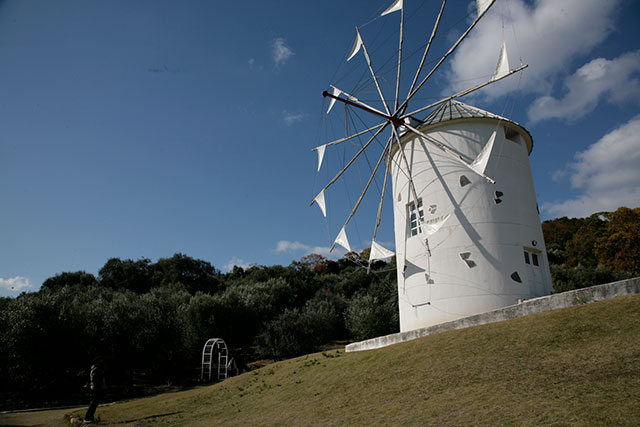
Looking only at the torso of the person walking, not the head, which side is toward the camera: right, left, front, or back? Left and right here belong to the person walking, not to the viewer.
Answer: right

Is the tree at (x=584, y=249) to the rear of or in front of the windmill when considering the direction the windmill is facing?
to the rear

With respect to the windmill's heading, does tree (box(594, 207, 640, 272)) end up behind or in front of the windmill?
behind

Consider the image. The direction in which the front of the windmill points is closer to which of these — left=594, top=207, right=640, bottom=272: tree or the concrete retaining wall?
the concrete retaining wall

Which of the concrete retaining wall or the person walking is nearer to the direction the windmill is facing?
the person walking

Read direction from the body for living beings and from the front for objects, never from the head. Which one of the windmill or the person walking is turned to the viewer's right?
the person walking

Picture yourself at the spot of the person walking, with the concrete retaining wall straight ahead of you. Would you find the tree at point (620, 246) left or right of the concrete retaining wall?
left
